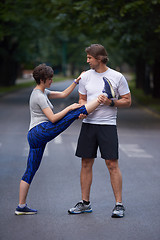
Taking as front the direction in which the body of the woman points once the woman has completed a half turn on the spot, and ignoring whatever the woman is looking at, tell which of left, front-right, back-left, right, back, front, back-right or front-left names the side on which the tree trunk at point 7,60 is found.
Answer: right

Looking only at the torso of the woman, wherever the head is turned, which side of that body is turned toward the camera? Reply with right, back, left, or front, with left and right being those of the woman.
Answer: right

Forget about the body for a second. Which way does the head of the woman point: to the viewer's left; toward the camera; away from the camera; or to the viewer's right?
to the viewer's right

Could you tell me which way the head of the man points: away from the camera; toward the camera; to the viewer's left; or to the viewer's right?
to the viewer's left

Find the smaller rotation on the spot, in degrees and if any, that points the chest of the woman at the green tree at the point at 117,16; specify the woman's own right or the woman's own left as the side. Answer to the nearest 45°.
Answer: approximately 90° to the woman's own left

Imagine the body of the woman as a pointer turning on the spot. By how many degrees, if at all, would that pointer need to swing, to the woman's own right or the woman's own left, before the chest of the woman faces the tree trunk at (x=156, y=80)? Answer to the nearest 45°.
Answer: approximately 90° to the woman's own left
